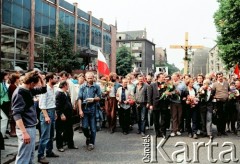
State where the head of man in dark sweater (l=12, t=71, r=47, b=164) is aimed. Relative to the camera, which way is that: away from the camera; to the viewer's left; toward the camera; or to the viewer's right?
to the viewer's right

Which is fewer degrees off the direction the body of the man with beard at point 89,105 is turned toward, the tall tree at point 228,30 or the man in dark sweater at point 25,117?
the man in dark sweater

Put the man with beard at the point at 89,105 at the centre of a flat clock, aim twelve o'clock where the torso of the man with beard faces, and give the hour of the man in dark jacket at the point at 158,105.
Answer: The man in dark jacket is roughly at 8 o'clock from the man with beard.

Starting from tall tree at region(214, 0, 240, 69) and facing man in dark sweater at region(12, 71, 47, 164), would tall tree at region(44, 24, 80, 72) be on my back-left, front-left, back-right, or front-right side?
front-right

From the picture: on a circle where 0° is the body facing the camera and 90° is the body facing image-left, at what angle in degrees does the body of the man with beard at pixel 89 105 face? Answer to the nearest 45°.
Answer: approximately 0°

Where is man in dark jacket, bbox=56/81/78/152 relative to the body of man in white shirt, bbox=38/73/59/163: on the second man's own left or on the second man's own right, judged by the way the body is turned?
on the second man's own left

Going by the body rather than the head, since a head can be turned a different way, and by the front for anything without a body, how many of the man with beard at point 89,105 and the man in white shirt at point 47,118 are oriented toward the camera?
1

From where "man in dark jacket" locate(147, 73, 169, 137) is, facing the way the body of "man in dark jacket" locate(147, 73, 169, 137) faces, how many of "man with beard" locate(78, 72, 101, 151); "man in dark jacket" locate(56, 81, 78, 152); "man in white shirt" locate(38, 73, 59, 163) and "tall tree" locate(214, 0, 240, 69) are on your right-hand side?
3

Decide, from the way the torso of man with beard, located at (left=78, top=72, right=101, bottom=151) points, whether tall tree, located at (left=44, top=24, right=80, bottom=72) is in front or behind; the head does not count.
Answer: behind

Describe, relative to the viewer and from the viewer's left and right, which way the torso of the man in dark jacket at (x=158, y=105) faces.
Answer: facing the viewer and to the right of the viewer

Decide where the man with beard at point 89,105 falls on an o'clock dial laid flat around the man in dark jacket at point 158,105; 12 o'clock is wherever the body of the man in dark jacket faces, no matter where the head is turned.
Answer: The man with beard is roughly at 3 o'clock from the man in dark jacket.

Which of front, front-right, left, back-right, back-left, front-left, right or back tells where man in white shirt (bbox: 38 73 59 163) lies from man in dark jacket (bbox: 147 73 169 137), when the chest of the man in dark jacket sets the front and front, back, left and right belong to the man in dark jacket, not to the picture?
right

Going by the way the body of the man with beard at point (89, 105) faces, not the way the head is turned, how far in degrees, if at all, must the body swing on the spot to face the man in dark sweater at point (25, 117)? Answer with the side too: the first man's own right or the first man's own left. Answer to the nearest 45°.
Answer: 0° — they already face them

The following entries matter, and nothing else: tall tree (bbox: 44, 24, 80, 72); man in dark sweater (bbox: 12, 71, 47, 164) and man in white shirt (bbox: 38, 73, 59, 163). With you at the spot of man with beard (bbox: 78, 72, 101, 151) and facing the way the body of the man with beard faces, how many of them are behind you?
1

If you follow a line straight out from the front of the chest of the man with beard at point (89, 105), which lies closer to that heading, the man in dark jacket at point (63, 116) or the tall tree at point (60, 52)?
the man in dark jacket

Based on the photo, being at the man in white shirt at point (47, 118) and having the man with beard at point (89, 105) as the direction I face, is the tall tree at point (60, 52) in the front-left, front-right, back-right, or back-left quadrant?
front-left

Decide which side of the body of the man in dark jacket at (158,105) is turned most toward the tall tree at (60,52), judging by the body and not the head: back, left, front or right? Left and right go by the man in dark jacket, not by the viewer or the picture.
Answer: back
